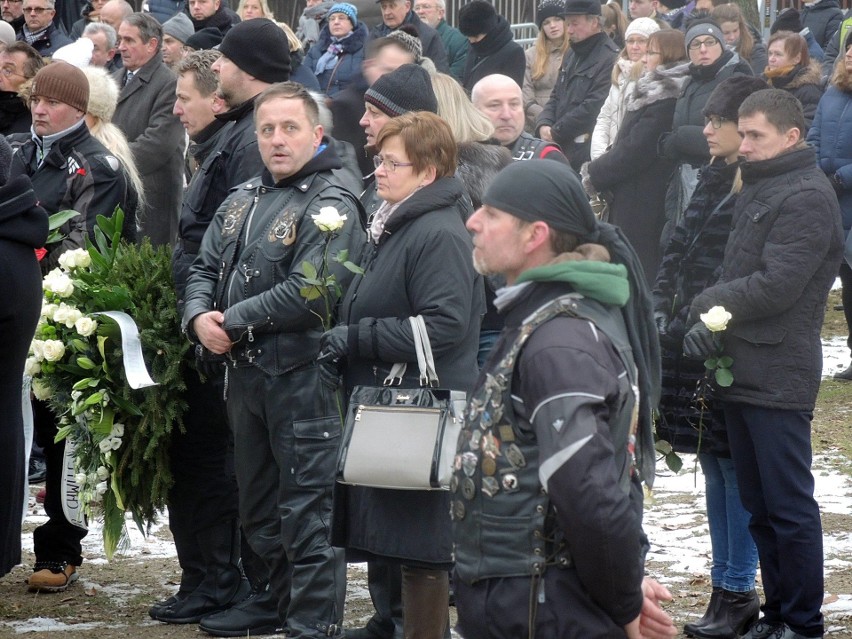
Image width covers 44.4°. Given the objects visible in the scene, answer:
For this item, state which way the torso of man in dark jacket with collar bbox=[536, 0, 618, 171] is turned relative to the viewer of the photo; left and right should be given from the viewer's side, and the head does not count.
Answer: facing the viewer and to the left of the viewer

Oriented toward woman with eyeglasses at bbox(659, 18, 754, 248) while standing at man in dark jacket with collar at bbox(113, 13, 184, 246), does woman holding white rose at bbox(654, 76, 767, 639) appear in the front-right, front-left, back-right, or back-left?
front-right

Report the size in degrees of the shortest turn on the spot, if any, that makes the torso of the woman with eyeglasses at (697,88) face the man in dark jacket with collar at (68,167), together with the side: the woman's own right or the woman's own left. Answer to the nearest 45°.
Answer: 0° — they already face them

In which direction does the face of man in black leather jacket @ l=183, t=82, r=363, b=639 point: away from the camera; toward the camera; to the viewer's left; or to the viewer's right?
toward the camera

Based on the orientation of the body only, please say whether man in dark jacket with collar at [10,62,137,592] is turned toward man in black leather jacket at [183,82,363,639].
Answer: no

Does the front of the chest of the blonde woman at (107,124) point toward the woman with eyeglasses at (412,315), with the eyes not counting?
no

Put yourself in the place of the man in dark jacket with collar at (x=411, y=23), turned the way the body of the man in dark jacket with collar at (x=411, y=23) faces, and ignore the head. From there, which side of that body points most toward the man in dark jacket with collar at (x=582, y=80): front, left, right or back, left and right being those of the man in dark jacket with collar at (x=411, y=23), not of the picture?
left

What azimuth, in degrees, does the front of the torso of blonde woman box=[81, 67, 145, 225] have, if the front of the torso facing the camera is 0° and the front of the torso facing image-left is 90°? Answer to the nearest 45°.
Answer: approximately 90°
